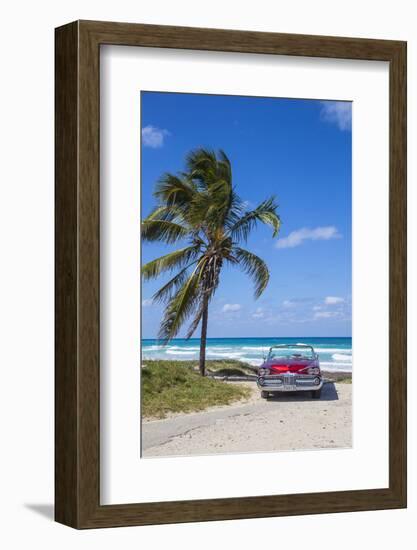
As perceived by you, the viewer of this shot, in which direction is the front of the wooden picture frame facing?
facing the viewer and to the right of the viewer
